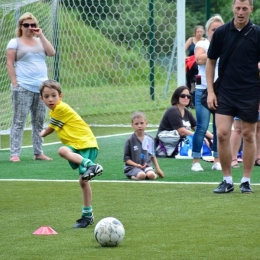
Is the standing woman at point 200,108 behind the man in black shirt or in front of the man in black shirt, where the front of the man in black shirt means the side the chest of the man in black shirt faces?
behind

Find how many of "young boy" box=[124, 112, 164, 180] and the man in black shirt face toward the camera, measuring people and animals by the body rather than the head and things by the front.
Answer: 2

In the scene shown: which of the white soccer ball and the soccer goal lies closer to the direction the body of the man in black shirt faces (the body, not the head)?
the white soccer ball

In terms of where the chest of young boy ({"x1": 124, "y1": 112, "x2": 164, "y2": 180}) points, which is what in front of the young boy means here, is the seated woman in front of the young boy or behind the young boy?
behind

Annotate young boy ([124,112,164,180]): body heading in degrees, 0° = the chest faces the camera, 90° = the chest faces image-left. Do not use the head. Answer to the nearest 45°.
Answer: approximately 0°

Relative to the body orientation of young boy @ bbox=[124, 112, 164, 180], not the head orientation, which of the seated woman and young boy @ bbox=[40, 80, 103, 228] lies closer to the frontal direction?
the young boy
